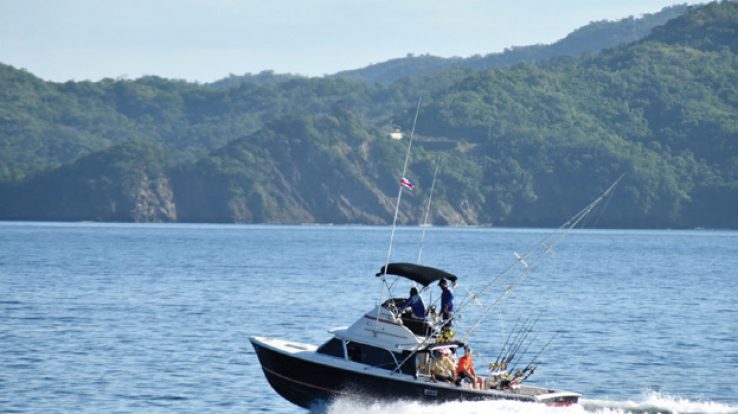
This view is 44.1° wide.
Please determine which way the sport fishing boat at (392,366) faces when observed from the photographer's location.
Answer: facing to the left of the viewer

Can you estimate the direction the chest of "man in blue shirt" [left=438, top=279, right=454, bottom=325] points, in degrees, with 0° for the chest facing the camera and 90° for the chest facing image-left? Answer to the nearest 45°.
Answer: approximately 90°
